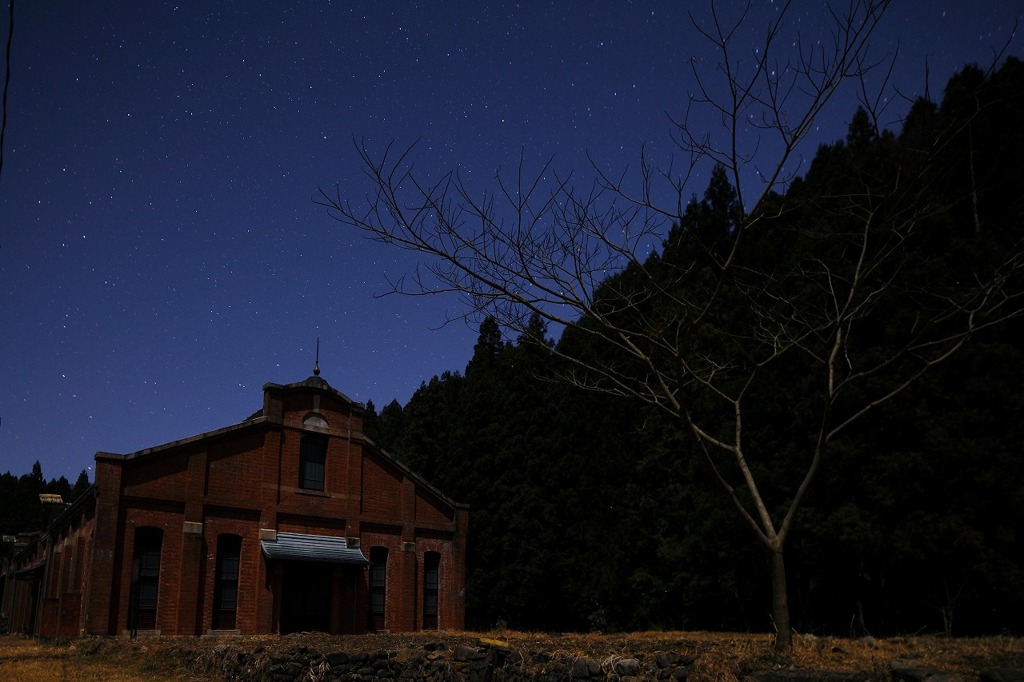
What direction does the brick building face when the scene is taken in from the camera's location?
facing the viewer and to the right of the viewer

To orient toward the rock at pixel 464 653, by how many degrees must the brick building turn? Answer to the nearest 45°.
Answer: approximately 45° to its right

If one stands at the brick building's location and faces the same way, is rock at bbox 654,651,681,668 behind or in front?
in front

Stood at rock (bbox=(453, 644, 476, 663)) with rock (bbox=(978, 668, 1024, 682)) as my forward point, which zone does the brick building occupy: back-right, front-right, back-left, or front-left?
back-left

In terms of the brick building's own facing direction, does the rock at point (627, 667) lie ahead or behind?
ahead

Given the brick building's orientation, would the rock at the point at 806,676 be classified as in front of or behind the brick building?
in front
